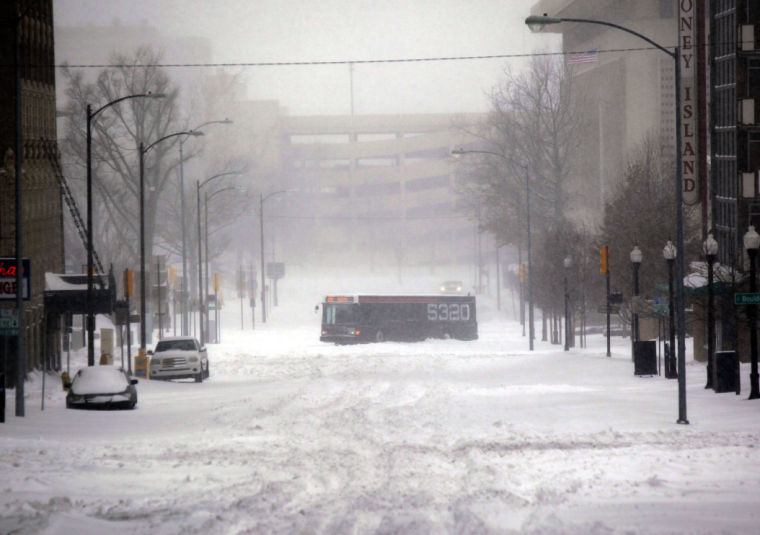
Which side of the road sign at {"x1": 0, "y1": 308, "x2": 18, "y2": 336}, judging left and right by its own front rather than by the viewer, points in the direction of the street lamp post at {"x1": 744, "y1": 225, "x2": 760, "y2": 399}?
left

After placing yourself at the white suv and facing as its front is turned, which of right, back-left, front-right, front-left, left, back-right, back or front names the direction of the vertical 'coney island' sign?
left

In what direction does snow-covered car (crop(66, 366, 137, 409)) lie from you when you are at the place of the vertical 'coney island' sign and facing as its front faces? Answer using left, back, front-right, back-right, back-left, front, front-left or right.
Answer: front-right

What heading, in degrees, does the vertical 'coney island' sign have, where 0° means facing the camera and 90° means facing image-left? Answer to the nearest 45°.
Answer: approximately 0°

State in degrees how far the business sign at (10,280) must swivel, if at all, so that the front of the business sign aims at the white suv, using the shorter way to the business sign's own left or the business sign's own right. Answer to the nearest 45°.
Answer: approximately 180°
